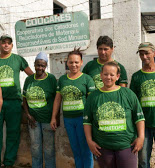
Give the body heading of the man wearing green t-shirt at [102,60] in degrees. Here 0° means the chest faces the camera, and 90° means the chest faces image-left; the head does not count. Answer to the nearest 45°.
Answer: approximately 0°

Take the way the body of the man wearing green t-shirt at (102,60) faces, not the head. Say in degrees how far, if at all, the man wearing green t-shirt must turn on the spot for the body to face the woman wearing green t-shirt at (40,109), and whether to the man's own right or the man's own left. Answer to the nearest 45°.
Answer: approximately 90° to the man's own right

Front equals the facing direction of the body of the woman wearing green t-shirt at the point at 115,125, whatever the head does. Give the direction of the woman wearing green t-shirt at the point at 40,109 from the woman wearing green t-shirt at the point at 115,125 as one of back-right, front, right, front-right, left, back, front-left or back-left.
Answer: back-right
